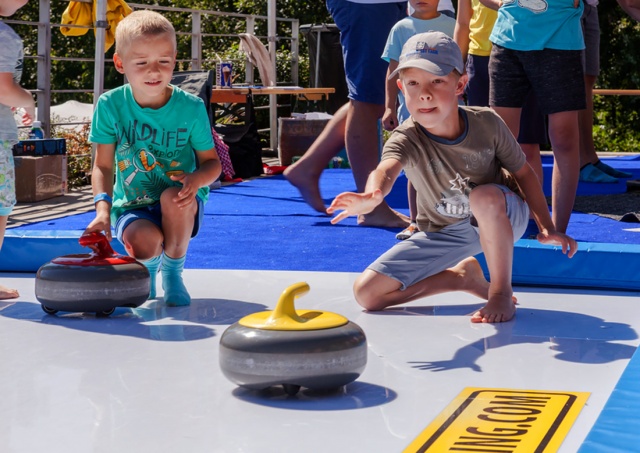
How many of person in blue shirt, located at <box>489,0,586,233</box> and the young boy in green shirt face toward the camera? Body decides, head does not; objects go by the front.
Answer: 2

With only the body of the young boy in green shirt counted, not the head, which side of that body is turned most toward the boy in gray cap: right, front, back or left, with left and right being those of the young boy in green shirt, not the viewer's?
left

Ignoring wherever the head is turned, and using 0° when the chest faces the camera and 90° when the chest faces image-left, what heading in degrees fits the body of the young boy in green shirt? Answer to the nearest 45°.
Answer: approximately 0°

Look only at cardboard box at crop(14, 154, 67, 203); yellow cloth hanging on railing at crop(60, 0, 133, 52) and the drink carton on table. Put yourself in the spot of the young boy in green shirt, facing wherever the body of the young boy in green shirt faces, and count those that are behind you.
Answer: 3

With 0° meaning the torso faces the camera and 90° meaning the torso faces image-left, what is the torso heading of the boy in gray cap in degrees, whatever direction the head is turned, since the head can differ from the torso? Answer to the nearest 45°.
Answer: approximately 45°

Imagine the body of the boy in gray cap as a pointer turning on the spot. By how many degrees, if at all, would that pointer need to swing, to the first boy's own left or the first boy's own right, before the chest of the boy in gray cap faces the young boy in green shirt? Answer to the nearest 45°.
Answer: approximately 45° to the first boy's own right

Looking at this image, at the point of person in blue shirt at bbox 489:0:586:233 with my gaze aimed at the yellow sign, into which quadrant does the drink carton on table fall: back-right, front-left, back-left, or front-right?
back-right

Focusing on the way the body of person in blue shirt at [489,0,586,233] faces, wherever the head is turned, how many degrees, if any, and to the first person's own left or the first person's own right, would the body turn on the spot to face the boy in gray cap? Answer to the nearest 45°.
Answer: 0° — they already face them
